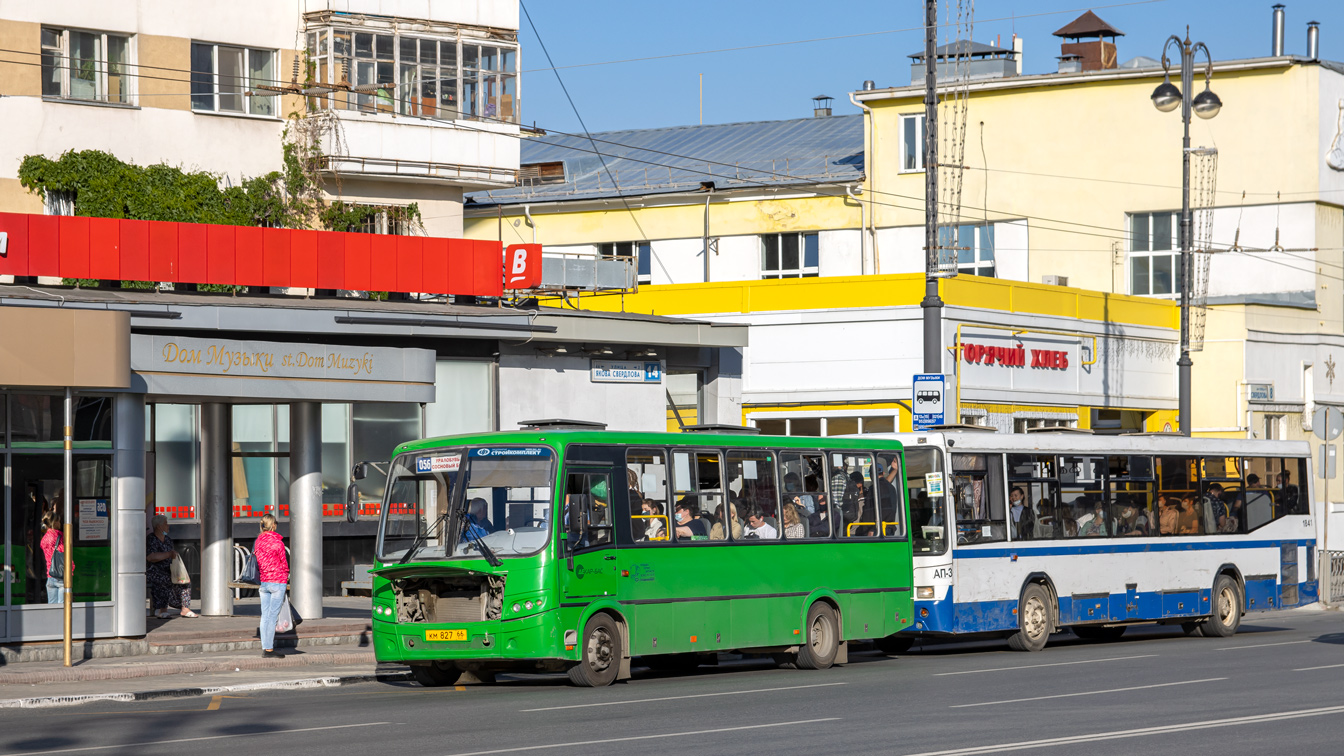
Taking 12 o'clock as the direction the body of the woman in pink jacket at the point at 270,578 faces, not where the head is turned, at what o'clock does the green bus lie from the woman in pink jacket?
The green bus is roughly at 3 o'clock from the woman in pink jacket.

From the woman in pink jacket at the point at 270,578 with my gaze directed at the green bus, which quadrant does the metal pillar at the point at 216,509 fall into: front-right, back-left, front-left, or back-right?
back-left

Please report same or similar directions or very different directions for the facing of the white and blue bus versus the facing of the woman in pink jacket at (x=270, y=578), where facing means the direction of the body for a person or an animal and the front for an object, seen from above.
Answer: very different directions

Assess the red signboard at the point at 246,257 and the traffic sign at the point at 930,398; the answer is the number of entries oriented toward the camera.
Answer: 2

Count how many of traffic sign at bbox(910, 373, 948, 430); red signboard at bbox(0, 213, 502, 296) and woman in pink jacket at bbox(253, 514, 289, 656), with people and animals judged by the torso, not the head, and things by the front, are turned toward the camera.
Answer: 2

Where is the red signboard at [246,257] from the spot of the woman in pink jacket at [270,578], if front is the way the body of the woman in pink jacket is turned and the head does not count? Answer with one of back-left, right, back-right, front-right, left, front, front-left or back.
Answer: front-left

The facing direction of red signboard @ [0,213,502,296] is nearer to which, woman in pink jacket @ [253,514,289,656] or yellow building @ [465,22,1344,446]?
the woman in pink jacket

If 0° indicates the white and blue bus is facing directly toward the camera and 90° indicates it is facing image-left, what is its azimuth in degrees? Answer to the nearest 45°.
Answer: approximately 45°

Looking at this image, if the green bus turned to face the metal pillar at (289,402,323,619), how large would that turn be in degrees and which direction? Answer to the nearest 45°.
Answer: approximately 90° to its right

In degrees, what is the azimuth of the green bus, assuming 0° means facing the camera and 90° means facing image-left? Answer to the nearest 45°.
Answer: approximately 45°

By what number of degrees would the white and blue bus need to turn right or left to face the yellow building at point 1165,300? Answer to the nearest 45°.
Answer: approximately 135° to its right

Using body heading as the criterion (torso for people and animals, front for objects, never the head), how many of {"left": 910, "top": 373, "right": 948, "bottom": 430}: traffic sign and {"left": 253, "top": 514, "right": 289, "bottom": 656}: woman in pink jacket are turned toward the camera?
1
